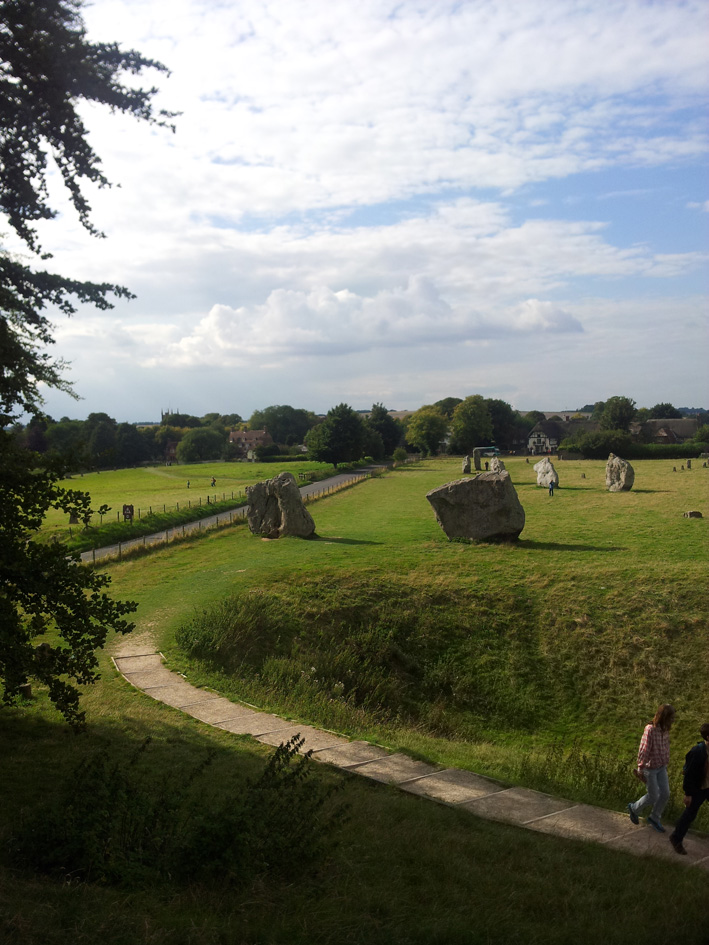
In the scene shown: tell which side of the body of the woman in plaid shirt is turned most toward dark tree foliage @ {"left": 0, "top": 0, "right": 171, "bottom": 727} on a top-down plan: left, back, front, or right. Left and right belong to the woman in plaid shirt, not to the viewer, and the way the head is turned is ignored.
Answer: right

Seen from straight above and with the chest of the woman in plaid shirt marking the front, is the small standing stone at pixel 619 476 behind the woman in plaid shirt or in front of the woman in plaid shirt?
behind

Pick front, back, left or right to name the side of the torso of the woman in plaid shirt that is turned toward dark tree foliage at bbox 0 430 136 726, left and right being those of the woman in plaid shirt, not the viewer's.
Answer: right

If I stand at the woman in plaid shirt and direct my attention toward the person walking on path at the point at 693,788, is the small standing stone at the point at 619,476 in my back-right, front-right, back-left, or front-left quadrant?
back-left

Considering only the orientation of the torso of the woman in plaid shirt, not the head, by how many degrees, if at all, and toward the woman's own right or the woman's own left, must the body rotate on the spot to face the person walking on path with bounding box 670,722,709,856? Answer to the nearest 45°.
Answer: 0° — they already face them

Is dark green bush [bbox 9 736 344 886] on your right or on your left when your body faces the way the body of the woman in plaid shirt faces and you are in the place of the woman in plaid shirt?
on your right

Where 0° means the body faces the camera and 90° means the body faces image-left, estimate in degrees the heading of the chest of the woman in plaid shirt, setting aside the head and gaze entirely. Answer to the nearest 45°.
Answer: approximately 315°

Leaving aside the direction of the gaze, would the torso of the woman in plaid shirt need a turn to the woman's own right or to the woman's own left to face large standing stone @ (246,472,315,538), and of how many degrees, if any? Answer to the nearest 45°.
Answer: approximately 180°
